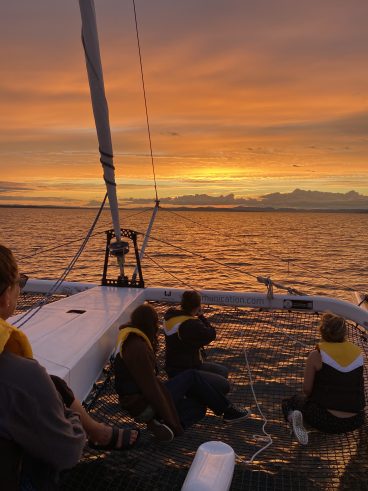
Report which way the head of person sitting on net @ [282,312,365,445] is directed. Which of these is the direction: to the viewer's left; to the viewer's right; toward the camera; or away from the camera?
away from the camera

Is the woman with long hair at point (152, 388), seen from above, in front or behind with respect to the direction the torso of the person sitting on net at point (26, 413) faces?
in front

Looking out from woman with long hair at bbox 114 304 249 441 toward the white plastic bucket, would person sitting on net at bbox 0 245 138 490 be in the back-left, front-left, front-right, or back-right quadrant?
front-right

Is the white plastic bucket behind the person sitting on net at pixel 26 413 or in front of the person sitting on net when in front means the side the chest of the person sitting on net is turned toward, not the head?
in front

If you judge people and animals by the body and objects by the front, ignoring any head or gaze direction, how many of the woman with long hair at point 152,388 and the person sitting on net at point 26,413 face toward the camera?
0

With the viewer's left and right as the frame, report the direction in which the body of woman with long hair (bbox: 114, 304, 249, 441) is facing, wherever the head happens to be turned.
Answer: facing to the right of the viewer

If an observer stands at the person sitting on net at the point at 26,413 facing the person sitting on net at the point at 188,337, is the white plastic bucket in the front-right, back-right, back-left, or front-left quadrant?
front-right

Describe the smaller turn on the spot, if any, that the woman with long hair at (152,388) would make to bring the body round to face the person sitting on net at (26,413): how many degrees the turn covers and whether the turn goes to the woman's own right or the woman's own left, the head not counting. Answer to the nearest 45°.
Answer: approximately 90° to the woman's own right

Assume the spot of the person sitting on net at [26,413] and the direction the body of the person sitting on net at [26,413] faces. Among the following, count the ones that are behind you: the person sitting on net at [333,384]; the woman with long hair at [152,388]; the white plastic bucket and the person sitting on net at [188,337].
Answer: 0

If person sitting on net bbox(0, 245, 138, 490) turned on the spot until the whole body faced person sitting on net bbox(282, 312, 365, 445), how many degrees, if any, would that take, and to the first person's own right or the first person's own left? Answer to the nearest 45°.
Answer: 0° — they already face them

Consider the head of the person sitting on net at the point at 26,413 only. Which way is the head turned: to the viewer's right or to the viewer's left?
to the viewer's right

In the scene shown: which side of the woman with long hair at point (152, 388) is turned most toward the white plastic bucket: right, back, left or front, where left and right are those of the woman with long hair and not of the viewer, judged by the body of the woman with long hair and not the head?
right

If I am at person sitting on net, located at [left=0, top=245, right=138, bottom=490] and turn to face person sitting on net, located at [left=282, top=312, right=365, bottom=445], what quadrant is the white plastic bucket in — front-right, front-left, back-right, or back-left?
front-right

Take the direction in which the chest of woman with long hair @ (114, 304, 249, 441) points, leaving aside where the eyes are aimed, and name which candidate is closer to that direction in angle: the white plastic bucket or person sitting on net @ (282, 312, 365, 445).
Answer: the person sitting on net

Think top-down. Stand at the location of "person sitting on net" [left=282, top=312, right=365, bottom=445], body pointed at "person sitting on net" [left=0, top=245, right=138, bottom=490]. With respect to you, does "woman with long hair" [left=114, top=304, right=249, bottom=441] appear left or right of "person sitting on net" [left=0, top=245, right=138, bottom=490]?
right

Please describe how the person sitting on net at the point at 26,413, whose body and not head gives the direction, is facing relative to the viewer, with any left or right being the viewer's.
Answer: facing away from the viewer and to the right of the viewer
